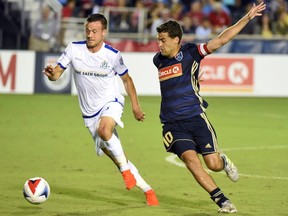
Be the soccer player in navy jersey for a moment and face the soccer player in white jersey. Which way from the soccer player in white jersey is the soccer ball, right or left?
left

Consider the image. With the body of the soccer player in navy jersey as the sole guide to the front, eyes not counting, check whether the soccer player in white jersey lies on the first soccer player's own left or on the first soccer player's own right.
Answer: on the first soccer player's own right

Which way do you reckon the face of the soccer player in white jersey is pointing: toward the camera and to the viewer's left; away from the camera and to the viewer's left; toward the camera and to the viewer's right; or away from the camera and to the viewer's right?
toward the camera and to the viewer's left

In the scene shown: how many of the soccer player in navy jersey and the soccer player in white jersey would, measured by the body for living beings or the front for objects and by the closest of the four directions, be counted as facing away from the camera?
0

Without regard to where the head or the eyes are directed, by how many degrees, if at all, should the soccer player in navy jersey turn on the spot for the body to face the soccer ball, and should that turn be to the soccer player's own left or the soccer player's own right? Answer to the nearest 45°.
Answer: approximately 45° to the soccer player's own right

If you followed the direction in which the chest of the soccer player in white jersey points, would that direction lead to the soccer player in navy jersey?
no

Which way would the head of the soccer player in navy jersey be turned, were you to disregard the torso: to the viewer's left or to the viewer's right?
to the viewer's left

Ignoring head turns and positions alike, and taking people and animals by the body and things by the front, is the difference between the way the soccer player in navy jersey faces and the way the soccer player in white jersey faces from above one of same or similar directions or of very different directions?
same or similar directions

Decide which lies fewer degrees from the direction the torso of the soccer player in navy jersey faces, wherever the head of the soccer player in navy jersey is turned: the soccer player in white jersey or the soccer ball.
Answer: the soccer ball

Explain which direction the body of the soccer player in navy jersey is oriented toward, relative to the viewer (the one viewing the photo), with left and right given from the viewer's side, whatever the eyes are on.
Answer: facing the viewer and to the left of the viewer
